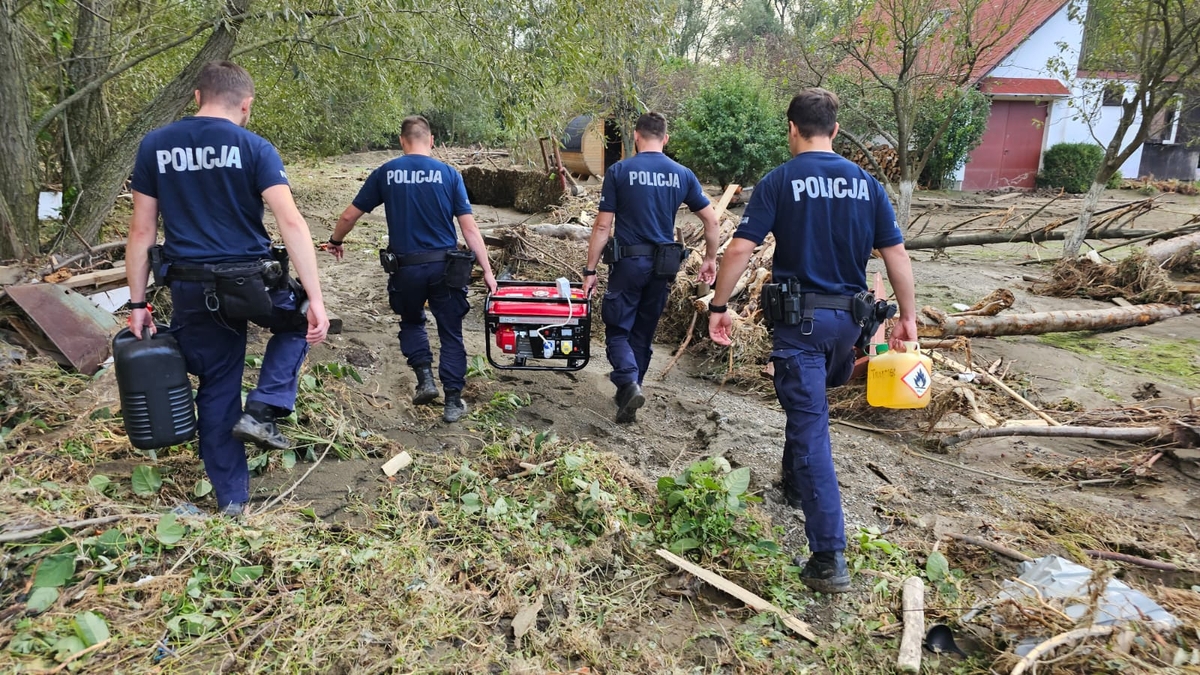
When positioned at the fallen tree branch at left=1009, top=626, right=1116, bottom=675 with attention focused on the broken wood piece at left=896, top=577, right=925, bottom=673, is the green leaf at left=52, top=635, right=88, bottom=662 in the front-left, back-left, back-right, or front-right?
front-left

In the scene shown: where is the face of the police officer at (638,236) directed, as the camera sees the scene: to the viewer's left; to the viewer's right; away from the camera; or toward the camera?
away from the camera

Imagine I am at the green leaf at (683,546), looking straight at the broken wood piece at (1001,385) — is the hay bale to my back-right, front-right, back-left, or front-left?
front-left

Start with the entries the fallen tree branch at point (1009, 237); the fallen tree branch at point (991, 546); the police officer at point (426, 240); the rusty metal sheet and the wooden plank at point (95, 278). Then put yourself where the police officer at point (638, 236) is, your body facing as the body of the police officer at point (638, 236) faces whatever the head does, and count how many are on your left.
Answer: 3

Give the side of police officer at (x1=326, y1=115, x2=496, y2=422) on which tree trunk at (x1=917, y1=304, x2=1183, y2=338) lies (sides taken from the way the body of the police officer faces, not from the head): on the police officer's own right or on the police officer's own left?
on the police officer's own right

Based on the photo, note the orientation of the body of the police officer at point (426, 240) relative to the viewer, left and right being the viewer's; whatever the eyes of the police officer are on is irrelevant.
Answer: facing away from the viewer

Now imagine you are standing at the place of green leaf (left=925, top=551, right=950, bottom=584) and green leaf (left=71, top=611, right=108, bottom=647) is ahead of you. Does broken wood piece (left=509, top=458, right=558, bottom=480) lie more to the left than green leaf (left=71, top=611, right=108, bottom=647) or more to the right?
right

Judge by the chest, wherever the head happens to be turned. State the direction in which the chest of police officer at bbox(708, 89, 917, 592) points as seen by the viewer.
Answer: away from the camera

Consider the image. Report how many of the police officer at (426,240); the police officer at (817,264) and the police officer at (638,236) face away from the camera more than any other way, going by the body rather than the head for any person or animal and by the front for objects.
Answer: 3

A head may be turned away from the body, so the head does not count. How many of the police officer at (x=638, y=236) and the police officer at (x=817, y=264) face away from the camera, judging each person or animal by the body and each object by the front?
2

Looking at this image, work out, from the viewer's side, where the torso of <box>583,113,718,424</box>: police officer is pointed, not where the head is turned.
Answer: away from the camera

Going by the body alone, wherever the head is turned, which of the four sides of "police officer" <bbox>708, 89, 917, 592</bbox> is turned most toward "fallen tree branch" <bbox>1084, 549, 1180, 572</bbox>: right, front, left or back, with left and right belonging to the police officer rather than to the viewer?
right

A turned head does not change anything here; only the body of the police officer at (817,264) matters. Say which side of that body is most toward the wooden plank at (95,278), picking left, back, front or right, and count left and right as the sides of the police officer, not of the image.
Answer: left

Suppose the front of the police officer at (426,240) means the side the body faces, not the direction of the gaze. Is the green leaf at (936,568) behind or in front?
behind

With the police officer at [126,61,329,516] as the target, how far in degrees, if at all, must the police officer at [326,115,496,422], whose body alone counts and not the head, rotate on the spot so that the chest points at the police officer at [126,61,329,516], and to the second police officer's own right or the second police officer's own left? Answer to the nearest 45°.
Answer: approximately 135° to the second police officer's own left
